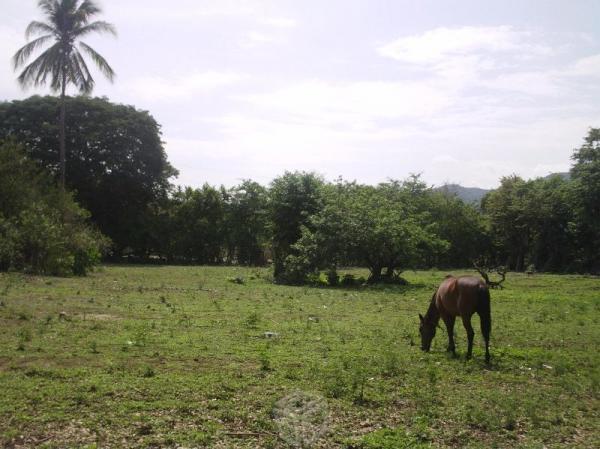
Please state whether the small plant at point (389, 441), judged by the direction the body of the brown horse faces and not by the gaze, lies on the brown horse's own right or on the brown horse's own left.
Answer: on the brown horse's own left
